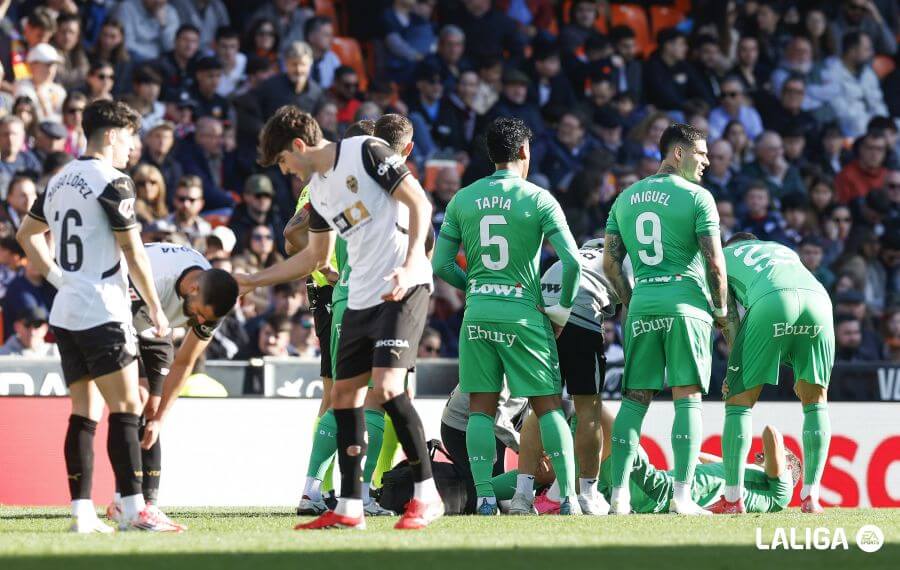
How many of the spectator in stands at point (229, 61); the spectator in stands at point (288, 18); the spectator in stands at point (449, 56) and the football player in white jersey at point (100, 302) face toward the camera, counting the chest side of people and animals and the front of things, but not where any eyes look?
3

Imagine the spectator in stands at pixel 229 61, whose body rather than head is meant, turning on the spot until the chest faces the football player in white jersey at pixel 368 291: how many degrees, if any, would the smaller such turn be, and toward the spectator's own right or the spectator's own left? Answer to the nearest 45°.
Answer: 0° — they already face them

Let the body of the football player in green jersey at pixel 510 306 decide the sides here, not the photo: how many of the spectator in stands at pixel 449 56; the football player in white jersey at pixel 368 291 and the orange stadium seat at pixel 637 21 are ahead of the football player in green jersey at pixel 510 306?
2

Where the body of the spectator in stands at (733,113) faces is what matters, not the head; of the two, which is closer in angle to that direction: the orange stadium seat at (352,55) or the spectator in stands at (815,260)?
the spectator in stands

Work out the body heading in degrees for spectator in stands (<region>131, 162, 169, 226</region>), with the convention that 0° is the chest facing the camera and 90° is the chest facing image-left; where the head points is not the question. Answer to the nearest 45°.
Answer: approximately 0°

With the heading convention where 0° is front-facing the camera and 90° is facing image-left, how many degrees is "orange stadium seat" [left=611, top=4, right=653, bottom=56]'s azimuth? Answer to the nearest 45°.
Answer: approximately 0°
